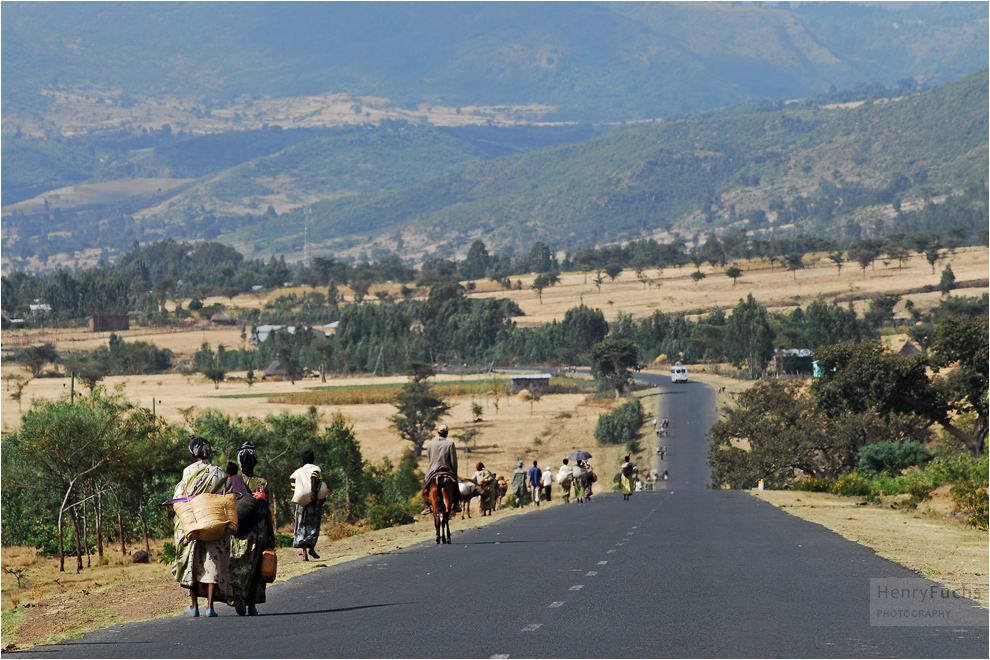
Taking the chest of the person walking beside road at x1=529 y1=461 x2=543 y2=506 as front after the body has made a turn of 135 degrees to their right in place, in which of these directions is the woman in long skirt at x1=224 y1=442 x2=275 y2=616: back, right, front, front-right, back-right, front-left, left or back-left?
front-right

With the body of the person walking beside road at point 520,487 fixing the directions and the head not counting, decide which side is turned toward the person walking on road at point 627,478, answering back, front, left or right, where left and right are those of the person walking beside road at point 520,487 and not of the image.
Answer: right

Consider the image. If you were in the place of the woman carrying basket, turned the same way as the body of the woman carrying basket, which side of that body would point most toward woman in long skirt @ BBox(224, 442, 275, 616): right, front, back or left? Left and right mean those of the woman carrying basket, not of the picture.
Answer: right

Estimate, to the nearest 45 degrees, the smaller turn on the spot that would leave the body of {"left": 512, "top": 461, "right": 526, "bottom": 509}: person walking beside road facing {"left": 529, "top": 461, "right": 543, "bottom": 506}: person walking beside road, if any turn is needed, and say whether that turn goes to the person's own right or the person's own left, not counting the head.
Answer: approximately 45° to the person's own right

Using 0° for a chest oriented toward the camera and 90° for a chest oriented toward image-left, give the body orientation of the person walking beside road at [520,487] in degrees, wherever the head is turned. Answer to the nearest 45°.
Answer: approximately 180°

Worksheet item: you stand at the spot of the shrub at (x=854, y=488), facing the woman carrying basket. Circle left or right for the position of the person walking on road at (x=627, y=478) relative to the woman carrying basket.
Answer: right

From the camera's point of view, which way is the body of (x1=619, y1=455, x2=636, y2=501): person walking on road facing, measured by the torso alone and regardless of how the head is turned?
away from the camera

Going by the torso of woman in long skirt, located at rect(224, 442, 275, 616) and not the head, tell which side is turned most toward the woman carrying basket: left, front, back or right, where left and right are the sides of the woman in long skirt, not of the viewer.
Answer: left

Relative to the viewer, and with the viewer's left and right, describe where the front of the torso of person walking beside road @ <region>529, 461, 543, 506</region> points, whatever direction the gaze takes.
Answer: facing away from the viewer

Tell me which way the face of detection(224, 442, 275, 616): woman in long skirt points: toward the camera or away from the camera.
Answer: away from the camera

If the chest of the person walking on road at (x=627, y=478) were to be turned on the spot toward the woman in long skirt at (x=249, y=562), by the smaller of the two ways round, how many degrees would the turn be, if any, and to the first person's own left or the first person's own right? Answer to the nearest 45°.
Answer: approximately 180°

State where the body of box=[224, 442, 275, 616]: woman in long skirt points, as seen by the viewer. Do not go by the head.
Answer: away from the camera

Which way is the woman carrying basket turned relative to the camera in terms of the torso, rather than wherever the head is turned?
away from the camera
